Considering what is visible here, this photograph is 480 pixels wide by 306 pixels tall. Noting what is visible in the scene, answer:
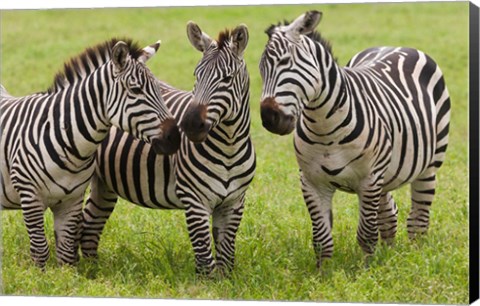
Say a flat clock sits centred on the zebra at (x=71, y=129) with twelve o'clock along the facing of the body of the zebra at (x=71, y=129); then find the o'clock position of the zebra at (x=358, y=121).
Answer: the zebra at (x=358, y=121) is roughly at 11 o'clock from the zebra at (x=71, y=129).

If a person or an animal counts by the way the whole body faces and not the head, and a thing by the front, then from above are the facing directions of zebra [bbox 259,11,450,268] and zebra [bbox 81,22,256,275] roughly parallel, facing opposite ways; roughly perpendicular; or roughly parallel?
roughly perpendicular

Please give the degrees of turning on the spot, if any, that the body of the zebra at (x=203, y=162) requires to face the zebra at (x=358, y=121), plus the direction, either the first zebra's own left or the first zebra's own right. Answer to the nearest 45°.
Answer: approximately 45° to the first zebra's own left

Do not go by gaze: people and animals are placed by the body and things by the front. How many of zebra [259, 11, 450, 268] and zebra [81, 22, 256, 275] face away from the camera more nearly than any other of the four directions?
0

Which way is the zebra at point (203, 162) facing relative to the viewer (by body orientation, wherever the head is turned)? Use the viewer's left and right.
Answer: facing the viewer and to the right of the viewer

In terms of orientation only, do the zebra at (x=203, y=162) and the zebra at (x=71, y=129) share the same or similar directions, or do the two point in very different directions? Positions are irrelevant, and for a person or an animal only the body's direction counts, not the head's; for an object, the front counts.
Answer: same or similar directions

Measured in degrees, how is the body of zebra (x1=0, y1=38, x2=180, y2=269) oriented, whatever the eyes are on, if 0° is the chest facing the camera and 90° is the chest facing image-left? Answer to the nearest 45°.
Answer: approximately 315°

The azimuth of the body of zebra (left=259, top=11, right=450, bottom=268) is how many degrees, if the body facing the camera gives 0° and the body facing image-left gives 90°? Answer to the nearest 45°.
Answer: approximately 45°

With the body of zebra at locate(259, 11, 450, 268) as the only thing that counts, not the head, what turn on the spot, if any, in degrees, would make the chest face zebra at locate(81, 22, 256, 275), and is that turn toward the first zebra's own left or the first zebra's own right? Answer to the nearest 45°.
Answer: approximately 45° to the first zebra's own right

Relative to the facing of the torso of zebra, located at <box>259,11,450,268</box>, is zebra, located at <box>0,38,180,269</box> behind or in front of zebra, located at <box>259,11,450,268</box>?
in front
